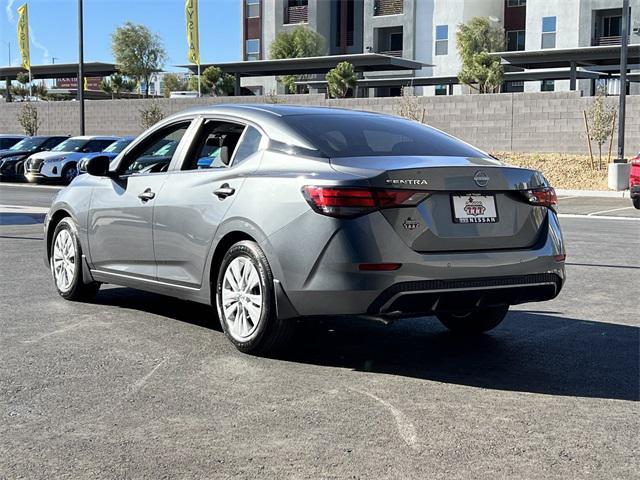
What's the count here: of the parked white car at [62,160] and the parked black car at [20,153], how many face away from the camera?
0

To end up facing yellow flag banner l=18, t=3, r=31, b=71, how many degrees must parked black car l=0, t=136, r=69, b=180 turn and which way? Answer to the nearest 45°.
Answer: approximately 135° to its right

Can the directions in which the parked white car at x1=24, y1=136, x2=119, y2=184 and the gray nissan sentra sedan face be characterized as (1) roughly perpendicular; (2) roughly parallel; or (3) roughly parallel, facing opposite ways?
roughly perpendicular

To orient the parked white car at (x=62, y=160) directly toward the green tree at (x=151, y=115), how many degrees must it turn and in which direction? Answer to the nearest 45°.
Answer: approximately 135° to its right

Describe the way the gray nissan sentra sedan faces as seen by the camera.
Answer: facing away from the viewer and to the left of the viewer

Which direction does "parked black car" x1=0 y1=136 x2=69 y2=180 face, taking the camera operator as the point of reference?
facing the viewer and to the left of the viewer

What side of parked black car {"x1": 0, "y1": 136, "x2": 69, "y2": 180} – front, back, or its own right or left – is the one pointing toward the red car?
left

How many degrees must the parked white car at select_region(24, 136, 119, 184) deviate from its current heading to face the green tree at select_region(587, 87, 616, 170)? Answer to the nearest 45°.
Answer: approximately 135° to its left

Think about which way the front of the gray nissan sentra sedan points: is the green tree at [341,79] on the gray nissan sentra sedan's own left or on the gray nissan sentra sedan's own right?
on the gray nissan sentra sedan's own right

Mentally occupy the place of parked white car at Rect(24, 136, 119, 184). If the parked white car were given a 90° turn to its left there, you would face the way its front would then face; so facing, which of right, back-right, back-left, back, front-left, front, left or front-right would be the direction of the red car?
front

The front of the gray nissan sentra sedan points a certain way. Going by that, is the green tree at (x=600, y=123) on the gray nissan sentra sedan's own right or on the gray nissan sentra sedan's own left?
on the gray nissan sentra sedan's own right

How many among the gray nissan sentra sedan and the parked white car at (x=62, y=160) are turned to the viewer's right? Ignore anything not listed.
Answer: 0
